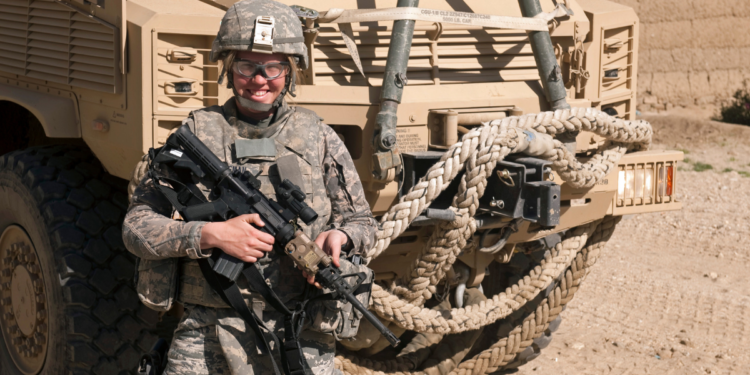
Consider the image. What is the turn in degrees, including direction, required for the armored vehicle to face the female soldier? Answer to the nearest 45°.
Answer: approximately 45° to its right

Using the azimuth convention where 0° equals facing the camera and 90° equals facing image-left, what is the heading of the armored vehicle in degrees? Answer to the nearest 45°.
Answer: approximately 315°

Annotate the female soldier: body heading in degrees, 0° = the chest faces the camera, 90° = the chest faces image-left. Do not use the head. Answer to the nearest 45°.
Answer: approximately 0°
